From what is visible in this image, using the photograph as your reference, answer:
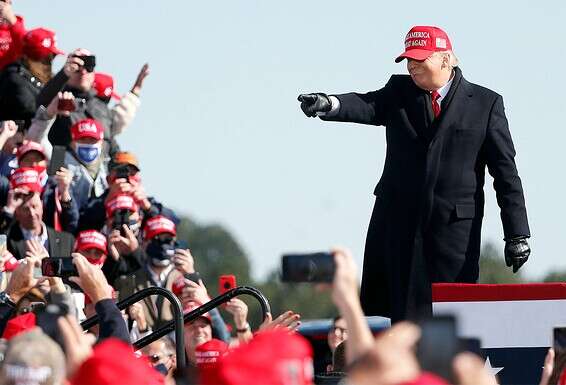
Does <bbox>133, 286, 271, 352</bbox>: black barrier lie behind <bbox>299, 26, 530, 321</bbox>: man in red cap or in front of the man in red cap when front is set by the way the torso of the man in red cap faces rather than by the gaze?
in front

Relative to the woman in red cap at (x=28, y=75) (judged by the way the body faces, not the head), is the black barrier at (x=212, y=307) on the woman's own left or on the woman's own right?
on the woman's own right

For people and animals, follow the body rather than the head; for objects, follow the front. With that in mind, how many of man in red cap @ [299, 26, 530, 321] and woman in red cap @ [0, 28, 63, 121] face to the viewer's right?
1

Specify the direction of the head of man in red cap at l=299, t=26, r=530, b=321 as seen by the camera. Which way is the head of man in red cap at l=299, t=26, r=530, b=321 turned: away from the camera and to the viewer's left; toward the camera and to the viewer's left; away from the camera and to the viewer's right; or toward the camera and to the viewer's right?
toward the camera and to the viewer's left

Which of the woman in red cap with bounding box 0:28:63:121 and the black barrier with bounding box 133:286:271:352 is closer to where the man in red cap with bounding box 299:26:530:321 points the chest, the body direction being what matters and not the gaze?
the black barrier

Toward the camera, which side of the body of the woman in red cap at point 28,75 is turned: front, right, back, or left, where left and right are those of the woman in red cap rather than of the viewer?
right

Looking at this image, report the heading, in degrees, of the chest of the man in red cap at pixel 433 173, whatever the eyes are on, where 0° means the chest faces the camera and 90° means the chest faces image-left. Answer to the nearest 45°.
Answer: approximately 45°

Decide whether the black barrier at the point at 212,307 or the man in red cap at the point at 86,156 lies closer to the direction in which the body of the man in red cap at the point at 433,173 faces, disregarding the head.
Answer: the black barrier

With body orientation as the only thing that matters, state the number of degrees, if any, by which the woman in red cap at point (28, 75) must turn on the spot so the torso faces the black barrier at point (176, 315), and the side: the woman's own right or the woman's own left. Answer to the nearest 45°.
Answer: approximately 90° to the woman's own right

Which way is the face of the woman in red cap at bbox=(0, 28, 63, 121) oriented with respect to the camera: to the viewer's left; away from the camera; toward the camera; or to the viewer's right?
to the viewer's right
